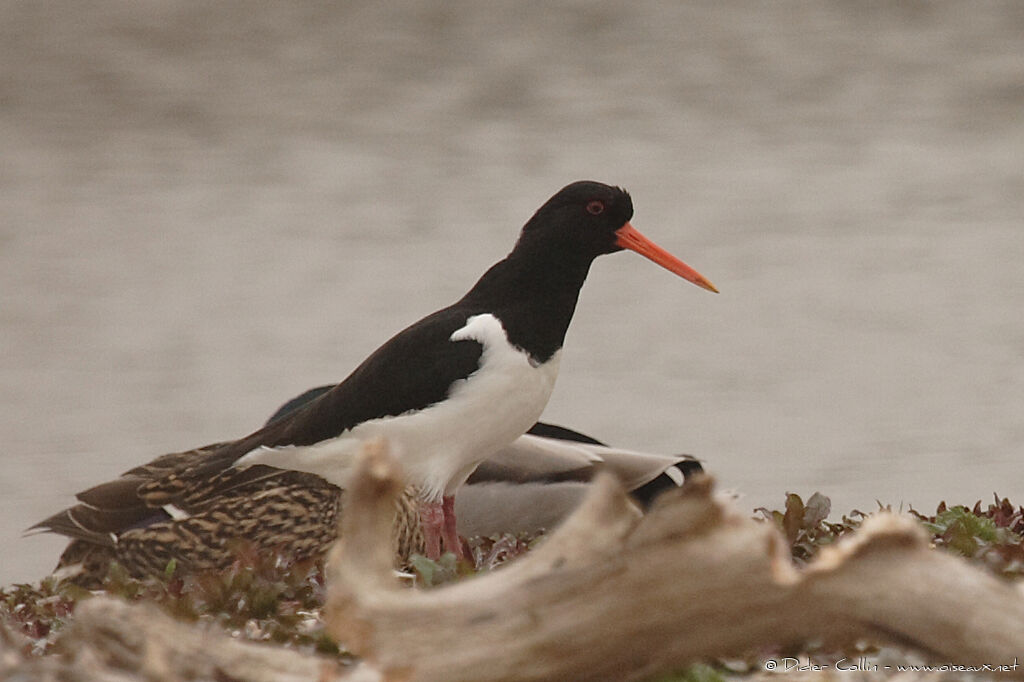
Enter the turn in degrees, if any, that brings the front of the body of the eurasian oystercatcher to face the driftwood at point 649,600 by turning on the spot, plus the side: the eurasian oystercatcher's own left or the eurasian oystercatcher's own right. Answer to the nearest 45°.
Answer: approximately 90° to the eurasian oystercatcher's own right

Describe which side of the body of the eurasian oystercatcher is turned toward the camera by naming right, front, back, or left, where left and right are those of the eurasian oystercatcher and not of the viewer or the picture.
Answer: right
